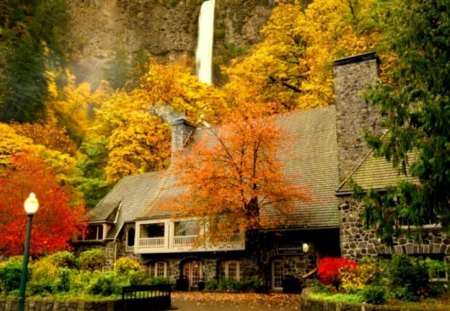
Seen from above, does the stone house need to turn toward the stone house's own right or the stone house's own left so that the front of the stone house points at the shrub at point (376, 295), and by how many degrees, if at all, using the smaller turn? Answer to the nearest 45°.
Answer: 0° — it already faces it

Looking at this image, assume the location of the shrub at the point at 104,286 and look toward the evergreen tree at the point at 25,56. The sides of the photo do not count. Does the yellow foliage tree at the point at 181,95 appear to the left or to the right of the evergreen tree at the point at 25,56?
right

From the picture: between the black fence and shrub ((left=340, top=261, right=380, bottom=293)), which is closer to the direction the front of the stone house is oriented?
the black fence

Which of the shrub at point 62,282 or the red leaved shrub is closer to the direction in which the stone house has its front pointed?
the red leaved shrub

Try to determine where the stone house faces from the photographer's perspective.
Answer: facing the viewer

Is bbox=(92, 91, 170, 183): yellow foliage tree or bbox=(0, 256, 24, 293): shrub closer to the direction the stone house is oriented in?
the shrub

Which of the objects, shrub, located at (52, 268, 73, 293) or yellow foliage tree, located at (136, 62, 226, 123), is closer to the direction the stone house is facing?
the shrub

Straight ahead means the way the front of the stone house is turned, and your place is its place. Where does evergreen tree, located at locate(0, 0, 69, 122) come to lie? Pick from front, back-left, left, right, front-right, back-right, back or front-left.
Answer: back-right

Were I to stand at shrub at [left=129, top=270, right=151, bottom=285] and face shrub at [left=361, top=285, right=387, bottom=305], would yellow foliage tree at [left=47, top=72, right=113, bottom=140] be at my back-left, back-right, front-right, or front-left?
back-left

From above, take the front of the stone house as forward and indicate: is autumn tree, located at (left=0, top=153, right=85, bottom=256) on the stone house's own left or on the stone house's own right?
on the stone house's own right
